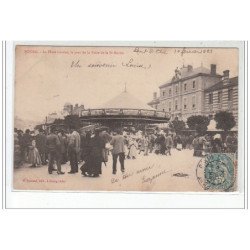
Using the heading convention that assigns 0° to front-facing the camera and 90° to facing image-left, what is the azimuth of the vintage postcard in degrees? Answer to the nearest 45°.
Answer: approximately 0°
